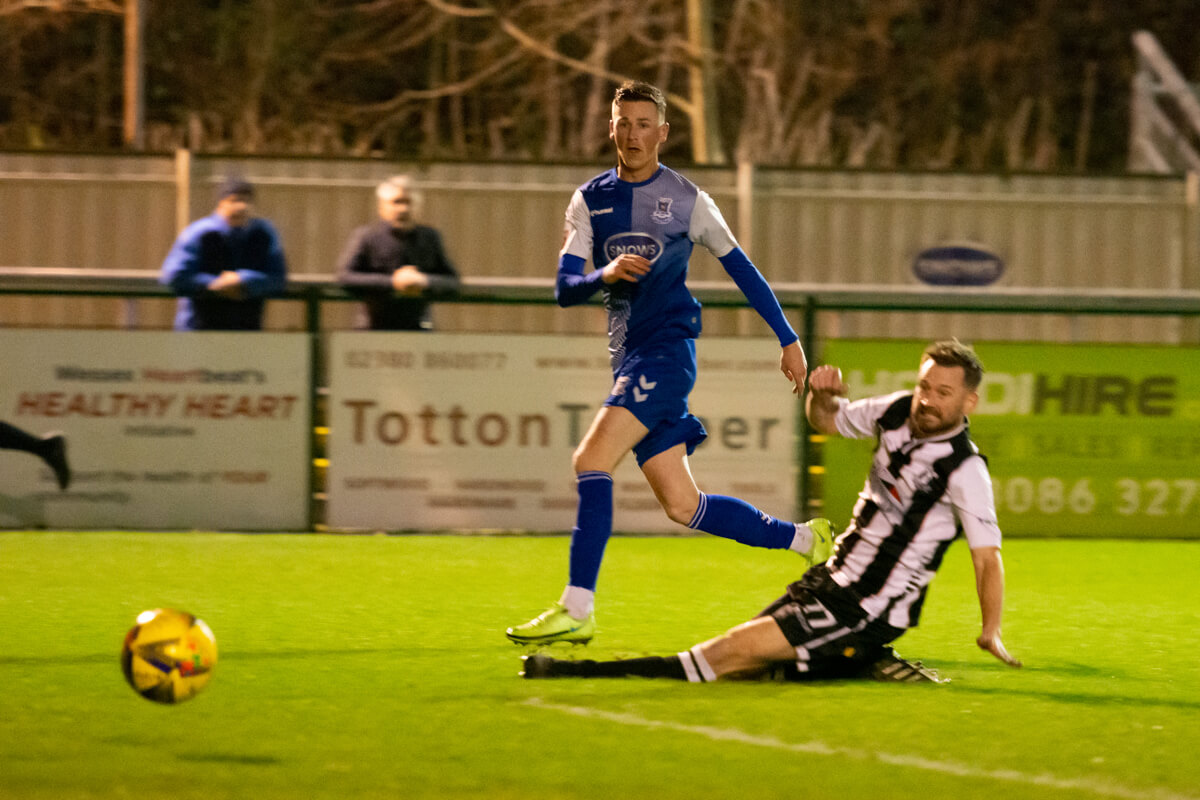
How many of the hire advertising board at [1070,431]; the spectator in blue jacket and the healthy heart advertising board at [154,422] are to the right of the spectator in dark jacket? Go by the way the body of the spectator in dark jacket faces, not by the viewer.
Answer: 2

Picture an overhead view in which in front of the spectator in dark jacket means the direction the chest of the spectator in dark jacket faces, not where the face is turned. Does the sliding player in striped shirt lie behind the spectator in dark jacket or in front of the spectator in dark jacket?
in front

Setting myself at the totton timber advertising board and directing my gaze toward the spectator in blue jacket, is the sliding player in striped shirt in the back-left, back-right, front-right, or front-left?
back-left

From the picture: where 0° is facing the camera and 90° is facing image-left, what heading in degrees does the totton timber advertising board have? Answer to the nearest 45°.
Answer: approximately 0°

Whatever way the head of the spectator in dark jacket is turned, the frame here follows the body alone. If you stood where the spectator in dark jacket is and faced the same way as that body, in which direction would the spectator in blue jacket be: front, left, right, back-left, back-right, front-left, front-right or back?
right

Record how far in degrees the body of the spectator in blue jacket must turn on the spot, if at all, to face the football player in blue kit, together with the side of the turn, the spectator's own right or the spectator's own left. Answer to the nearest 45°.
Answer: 0° — they already face them

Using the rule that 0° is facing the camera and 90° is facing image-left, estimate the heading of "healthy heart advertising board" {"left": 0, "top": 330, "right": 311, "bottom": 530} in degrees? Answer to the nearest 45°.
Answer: approximately 0°

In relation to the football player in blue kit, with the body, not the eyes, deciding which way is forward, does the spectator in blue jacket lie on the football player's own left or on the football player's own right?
on the football player's own right

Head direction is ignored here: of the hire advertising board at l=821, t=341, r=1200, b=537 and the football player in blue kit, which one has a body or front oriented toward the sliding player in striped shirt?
the hire advertising board
